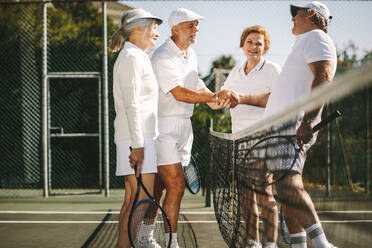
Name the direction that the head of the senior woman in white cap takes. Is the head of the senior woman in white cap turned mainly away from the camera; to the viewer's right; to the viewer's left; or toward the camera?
to the viewer's right

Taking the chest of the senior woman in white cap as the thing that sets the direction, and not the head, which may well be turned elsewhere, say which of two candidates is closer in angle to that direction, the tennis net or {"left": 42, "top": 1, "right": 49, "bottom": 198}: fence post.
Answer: the tennis net

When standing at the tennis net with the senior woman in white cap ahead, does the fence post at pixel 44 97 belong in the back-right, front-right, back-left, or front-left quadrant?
front-right

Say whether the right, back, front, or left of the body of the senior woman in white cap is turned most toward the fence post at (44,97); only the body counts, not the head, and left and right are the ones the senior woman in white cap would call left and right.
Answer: left

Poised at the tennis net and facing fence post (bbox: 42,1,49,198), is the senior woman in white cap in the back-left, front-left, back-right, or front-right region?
front-left

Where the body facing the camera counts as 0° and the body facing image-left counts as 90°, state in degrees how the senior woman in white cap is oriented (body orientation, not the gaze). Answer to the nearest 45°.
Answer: approximately 270°
